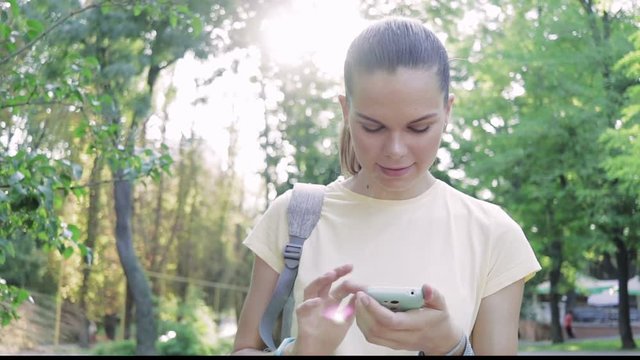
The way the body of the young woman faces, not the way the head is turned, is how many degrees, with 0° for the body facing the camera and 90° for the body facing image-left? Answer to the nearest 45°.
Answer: approximately 0°
